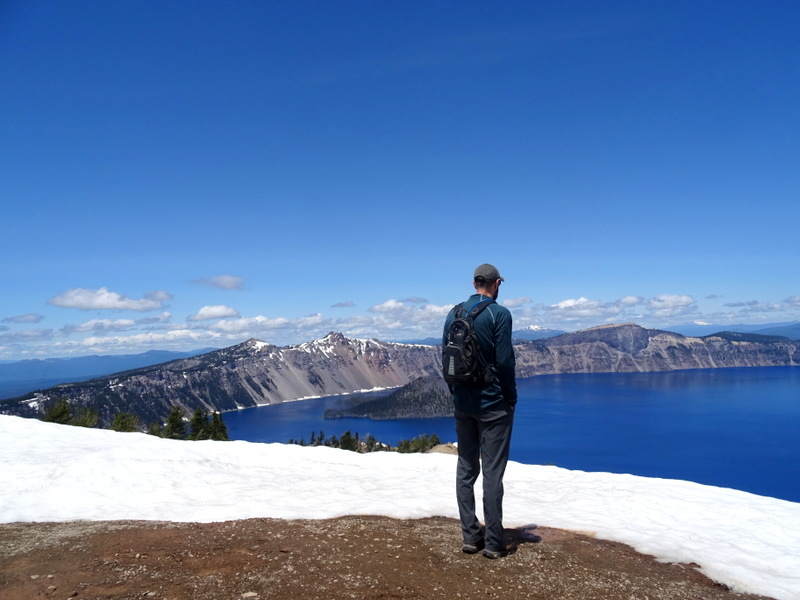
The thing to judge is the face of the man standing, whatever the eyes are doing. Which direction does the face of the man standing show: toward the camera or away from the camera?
away from the camera

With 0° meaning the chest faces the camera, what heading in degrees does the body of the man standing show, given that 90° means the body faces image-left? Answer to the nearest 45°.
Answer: approximately 225°
